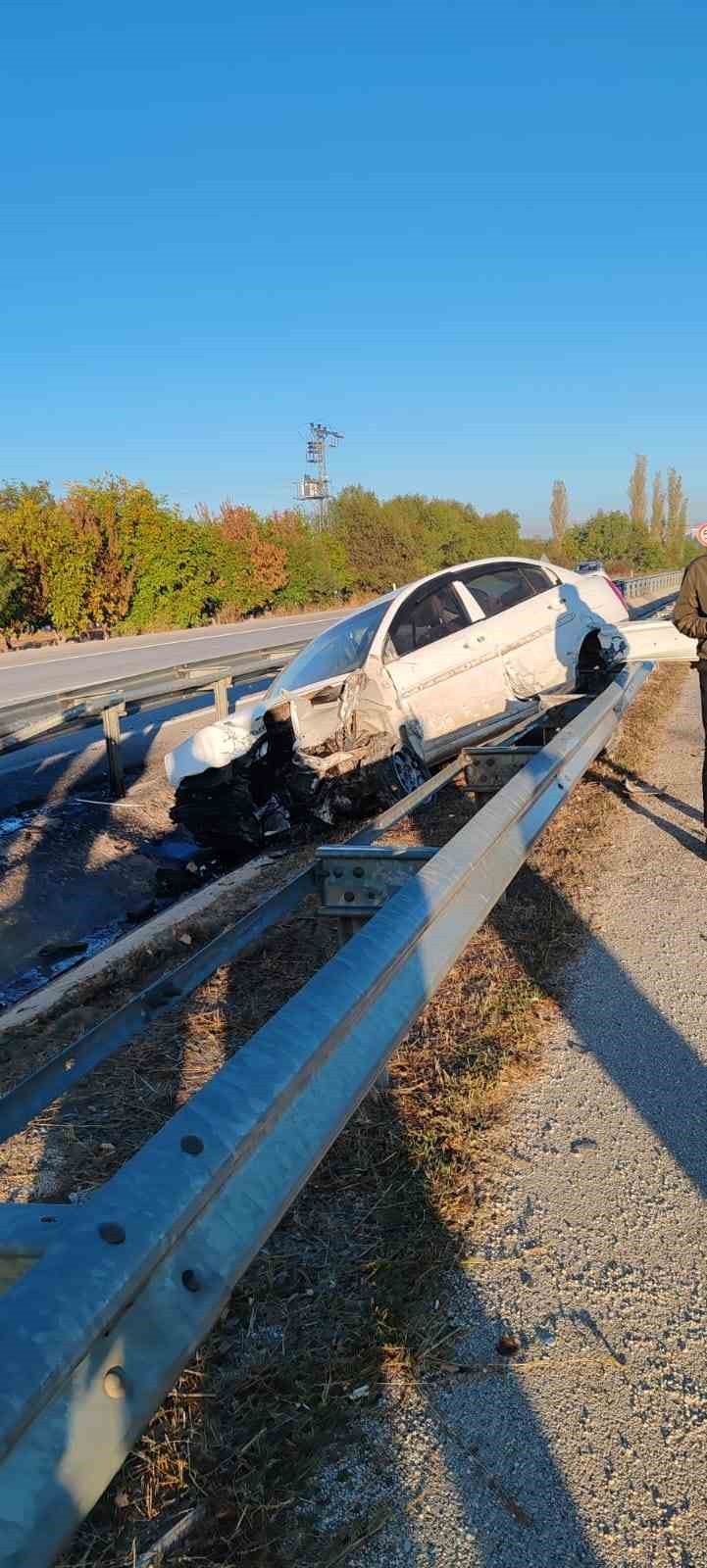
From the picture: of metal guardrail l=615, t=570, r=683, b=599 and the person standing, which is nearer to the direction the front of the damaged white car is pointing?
the person standing

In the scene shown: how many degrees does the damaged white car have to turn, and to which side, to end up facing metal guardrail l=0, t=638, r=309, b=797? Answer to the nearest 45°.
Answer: approximately 90° to its right

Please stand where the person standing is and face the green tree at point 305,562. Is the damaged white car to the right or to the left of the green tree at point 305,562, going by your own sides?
left

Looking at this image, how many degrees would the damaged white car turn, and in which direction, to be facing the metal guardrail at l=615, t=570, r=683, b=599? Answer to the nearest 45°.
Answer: approximately 135° to its right

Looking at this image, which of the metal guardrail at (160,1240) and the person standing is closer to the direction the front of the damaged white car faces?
the metal guardrail

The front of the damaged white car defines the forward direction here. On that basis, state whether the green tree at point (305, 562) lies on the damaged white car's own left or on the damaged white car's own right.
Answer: on the damaged white car's own right

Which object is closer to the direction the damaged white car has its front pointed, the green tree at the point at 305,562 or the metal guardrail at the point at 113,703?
the metal guardrail

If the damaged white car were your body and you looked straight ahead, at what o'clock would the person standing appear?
The person standing is roughly at 9 o'clock from the damaged white car.

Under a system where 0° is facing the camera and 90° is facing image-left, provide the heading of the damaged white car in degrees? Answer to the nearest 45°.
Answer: approximately 45°
